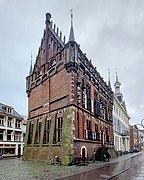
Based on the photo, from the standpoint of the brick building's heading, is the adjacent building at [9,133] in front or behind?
behind

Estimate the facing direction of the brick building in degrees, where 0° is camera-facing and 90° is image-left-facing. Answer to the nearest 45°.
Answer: approximately 315°
